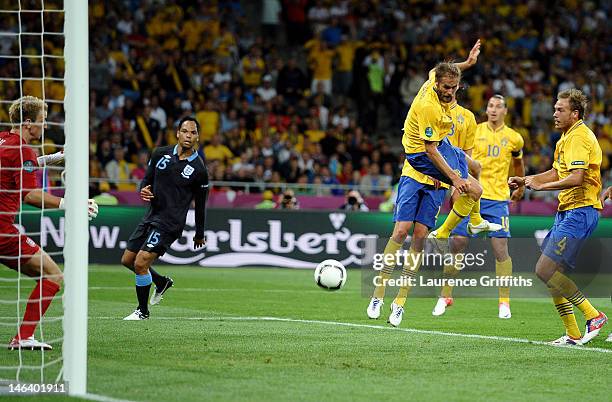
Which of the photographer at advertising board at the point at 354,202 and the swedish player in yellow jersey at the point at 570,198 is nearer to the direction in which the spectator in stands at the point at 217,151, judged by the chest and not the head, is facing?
the swedish player in yellow jersey

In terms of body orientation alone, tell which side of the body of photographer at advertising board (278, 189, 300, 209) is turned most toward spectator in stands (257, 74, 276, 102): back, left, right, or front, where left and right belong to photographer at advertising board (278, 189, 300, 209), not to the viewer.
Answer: back

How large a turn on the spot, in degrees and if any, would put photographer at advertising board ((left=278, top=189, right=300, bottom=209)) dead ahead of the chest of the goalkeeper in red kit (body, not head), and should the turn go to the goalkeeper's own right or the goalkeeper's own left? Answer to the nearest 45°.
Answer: approximately 45° to the goalkeeper's own left

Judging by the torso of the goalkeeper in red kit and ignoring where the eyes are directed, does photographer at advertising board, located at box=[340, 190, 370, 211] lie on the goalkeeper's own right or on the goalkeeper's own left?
on the goalkeeper's own left

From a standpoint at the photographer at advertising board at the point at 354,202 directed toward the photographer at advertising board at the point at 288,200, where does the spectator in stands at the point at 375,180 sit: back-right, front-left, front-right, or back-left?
back-right

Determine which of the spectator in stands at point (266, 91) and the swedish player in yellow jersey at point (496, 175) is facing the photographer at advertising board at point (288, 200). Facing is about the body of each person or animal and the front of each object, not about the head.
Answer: the spectator in stands at point (266, 91)

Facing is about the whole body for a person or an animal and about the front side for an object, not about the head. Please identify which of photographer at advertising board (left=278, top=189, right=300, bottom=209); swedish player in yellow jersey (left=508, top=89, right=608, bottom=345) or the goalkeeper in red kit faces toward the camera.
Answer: the photographer at advertising board

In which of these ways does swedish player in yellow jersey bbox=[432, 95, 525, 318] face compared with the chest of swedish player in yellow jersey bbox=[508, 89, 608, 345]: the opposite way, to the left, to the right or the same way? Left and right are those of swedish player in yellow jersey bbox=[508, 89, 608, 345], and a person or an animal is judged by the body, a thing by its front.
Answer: to the left

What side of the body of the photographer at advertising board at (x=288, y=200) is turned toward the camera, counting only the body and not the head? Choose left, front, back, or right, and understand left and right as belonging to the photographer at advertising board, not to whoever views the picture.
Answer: front

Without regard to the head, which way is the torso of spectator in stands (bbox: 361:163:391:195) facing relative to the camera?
toward the camera

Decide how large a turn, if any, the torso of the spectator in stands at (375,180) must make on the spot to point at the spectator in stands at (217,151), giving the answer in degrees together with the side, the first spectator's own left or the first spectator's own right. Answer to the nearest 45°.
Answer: approximately 90° to the first spectator's own right

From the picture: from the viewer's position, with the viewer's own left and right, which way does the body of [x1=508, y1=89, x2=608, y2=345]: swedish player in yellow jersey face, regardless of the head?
facing to the left of the viewer

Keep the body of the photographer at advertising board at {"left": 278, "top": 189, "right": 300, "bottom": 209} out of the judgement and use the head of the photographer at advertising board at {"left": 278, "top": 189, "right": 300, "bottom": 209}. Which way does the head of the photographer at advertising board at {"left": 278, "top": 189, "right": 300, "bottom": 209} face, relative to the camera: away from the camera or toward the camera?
toward the camera

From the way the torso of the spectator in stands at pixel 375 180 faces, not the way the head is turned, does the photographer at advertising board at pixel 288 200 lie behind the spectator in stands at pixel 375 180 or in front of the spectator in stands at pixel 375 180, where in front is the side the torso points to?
in front

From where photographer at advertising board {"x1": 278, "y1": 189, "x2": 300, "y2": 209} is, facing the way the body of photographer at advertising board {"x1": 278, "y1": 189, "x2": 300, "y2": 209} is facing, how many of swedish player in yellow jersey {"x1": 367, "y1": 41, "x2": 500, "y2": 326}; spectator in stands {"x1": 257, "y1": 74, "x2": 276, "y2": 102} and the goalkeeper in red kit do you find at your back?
1

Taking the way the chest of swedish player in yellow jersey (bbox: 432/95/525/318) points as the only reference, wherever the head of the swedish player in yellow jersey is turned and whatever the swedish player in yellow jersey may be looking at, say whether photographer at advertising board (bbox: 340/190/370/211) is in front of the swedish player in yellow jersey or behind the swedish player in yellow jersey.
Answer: behind

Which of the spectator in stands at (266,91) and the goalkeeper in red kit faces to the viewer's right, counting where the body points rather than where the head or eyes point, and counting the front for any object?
the goalkeeper in red kit

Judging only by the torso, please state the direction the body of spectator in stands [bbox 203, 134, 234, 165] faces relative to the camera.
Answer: toward the camera
